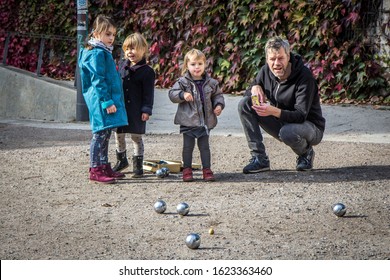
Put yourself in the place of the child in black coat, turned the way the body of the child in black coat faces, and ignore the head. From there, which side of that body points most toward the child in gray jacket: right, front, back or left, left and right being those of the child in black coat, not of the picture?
left

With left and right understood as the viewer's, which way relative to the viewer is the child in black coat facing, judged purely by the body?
facing the viewer and to the left of the viewer

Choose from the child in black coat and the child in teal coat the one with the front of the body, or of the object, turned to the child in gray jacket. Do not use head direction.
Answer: the child in teal coat

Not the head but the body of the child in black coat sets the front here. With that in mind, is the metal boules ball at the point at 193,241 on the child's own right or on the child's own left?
on the child's own left

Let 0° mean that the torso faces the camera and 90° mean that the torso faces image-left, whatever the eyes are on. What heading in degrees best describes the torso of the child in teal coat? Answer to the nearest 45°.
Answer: approximately 270°

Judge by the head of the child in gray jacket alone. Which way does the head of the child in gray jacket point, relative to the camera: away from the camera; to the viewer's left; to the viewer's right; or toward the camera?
toward the camera
